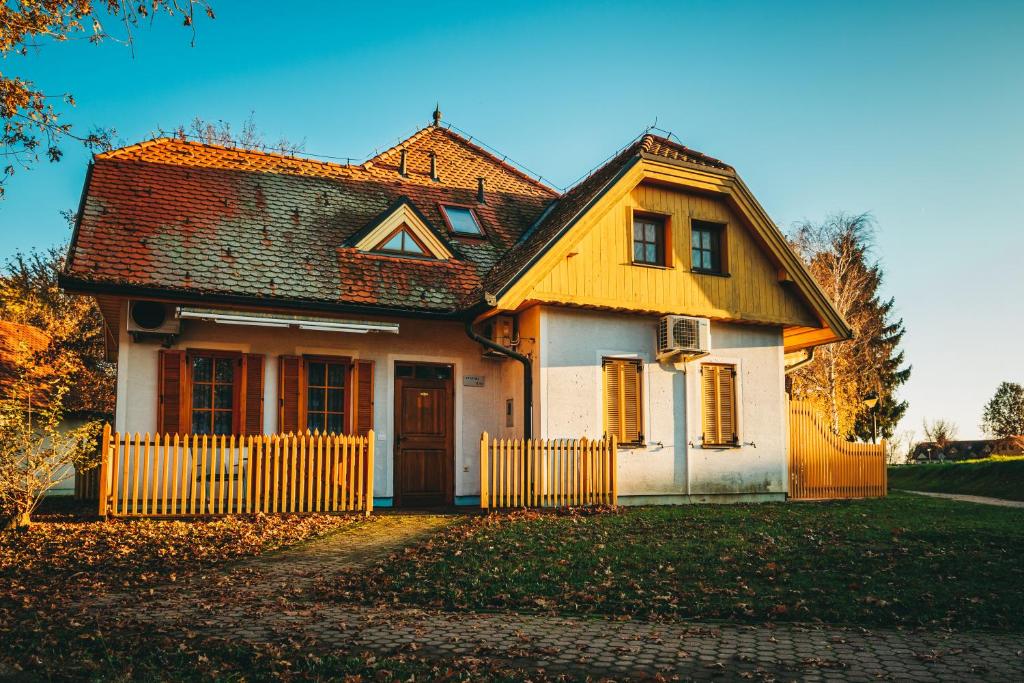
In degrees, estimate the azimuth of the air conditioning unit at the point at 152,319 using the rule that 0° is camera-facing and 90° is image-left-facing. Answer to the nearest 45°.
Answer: approximately 0°

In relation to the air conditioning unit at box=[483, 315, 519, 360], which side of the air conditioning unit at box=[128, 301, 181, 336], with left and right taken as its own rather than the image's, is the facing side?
left

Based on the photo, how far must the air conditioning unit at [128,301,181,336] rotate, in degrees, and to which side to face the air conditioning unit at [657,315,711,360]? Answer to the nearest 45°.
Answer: approximately 90° to its left

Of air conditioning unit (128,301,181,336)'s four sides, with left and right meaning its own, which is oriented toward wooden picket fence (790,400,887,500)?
left
